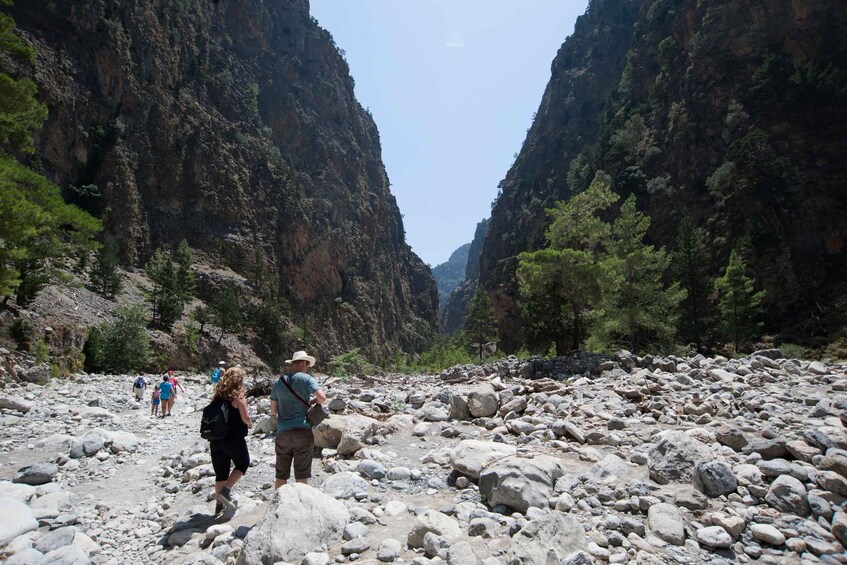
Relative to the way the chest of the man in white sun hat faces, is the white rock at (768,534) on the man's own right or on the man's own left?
on the man's own right

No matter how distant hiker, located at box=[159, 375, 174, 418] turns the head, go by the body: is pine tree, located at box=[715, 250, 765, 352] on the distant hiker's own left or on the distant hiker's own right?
on the distant hiker's own right

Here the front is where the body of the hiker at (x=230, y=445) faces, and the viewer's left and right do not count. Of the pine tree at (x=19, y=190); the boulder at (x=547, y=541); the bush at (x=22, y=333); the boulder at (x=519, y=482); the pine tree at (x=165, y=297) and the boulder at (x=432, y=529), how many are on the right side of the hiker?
3

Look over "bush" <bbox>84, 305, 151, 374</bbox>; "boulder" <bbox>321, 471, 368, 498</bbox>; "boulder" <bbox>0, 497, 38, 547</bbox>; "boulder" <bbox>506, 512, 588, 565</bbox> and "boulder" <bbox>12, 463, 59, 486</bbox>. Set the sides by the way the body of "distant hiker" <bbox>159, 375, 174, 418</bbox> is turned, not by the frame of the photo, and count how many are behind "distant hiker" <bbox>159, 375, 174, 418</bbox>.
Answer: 4

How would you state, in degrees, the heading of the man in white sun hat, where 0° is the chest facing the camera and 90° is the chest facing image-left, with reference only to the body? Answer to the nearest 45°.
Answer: approximately 225°

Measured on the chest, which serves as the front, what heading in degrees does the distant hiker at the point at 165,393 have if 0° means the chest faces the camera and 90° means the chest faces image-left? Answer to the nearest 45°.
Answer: approximately 180°

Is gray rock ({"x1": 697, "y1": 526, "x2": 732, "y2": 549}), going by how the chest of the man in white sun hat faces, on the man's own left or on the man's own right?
on the man's own right

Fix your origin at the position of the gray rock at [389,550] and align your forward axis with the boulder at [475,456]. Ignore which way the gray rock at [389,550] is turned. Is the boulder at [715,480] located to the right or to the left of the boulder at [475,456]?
right

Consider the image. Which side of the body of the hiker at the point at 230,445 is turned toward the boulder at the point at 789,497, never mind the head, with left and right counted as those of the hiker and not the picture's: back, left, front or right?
right
